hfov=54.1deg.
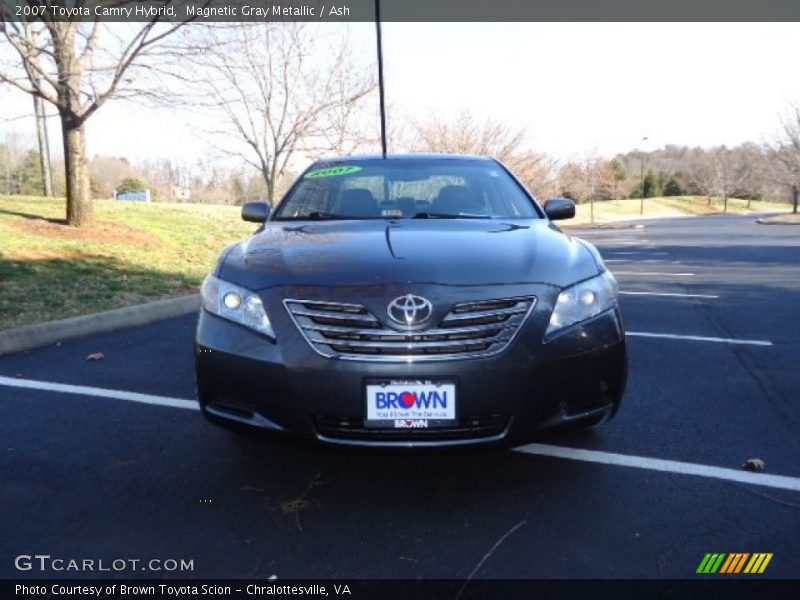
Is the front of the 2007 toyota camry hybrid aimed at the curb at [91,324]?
no

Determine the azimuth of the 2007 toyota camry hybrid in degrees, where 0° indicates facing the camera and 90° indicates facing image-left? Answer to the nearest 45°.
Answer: approximately 0°
